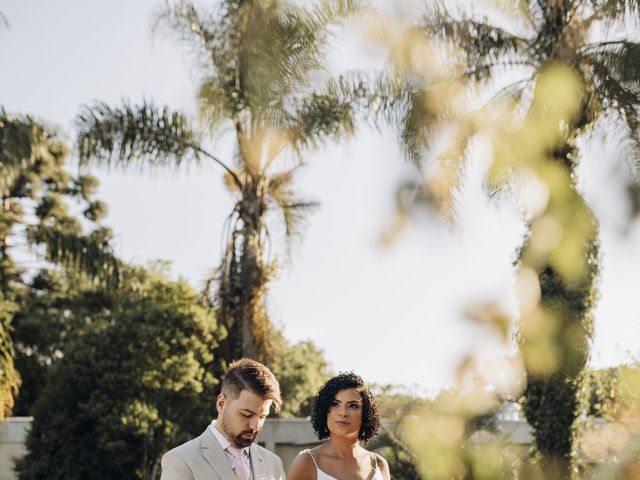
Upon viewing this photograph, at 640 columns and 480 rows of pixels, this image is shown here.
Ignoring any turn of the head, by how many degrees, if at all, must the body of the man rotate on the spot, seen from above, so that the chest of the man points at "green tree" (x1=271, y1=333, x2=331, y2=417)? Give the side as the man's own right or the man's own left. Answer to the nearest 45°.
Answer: approximately 135° to the man's own left

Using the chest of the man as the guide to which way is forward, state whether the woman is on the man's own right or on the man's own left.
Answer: on the man's own left

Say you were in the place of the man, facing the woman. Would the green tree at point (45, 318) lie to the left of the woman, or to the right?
left

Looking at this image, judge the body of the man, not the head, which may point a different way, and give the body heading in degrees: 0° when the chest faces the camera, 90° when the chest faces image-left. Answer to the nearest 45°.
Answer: approximately 315°

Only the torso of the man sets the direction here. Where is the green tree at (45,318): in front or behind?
behind
